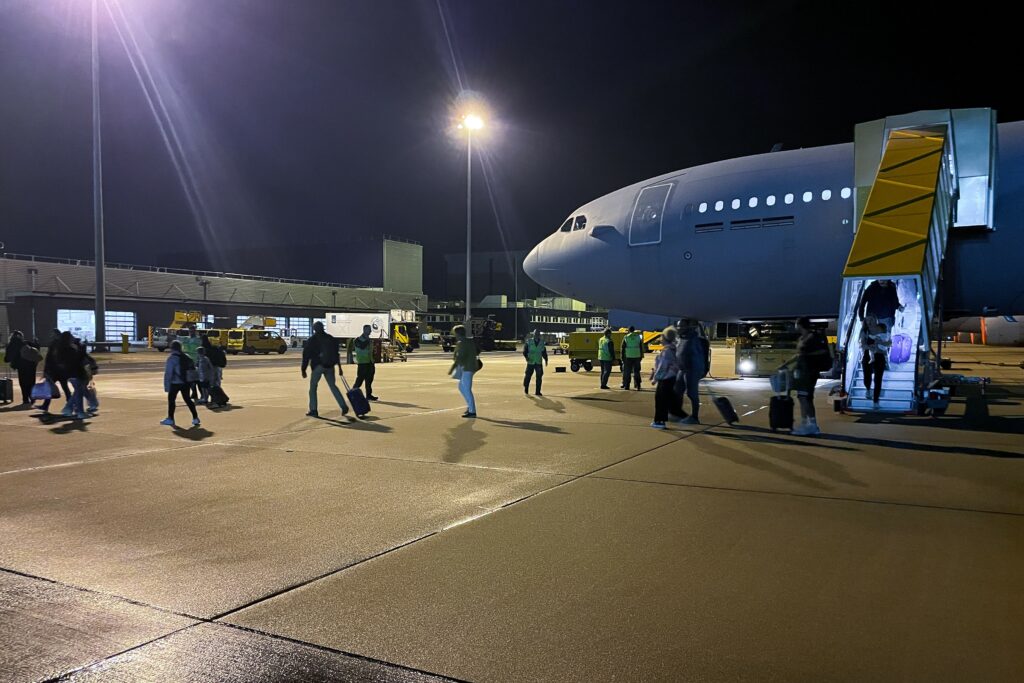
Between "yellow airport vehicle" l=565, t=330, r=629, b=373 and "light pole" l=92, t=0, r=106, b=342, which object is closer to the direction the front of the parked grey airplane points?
the light pole

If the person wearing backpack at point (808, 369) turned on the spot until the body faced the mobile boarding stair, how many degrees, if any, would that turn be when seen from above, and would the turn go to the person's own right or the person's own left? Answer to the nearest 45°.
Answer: approximately 135° to the person's own right

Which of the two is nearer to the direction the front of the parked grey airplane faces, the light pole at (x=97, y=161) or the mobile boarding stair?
the light pole

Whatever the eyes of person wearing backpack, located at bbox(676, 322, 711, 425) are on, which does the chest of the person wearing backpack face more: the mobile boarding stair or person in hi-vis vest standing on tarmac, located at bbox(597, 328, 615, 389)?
the person in hi-vis vest standing on tarmac

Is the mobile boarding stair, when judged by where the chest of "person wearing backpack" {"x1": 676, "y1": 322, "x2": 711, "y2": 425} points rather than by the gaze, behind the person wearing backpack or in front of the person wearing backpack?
behind

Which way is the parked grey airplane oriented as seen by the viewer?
to the viewer's left
